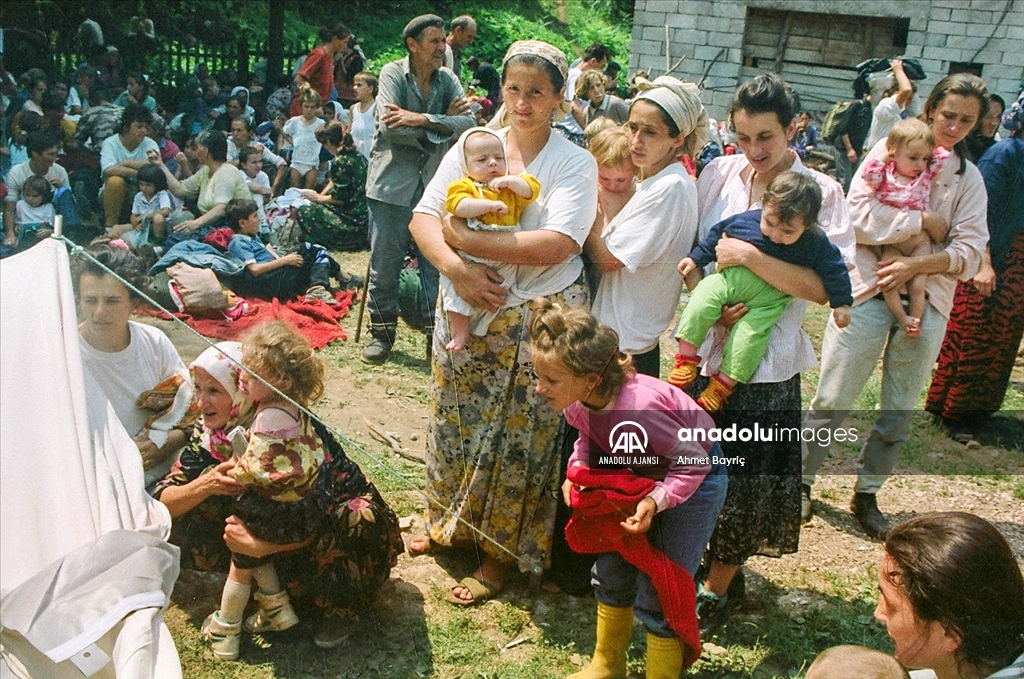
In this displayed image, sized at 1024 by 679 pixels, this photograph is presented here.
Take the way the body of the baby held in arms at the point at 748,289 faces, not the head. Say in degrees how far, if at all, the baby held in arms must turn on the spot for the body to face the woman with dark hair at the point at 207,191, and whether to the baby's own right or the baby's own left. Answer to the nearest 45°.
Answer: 0° — they already face them

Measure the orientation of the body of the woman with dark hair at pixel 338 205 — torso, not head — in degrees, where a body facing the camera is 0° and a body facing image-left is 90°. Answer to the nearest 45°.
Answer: approximately 90°

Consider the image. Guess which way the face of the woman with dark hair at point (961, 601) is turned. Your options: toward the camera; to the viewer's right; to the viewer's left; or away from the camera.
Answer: to the viewer's left

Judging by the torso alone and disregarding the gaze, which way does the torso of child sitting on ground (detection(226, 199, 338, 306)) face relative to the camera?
to the viewer's right
